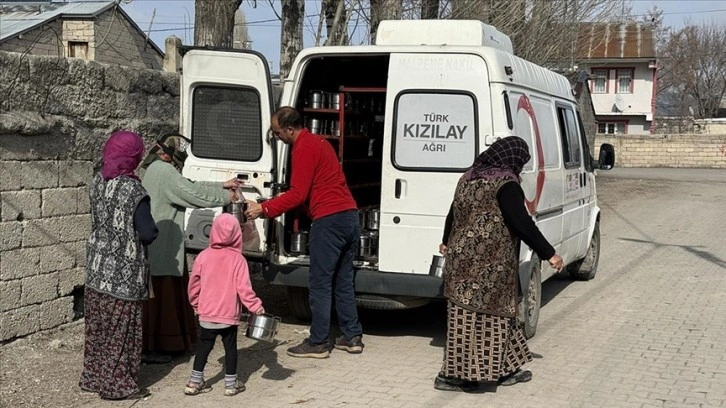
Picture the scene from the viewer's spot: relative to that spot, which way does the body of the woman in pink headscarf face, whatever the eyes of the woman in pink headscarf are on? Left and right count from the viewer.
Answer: facing away from the viewer and to the right of the viewer

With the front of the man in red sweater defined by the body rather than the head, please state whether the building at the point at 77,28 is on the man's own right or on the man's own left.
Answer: on the man's own right

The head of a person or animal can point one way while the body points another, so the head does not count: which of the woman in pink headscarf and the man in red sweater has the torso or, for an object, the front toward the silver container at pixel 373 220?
the woman in pink headscarf

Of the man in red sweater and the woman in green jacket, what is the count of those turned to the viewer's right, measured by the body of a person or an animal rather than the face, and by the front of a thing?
1

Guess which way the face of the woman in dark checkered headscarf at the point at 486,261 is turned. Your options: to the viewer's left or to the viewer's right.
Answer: to the viewer's right

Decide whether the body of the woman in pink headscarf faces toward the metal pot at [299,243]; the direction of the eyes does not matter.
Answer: yes

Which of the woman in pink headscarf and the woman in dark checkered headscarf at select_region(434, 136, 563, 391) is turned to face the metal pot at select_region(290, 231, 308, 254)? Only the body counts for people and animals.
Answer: the woman in pink headscarf

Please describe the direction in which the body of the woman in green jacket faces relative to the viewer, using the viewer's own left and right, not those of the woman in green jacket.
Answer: facing to the right of the viewer

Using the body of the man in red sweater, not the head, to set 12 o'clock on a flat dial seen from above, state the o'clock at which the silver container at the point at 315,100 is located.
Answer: The silver container is roughly at 3 o'clock from the man in red sweater.

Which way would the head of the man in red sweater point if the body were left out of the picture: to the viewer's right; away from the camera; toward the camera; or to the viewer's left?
to the viewer's left

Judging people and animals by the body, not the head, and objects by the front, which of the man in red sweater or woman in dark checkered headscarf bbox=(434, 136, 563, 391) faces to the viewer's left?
the man in red sweater

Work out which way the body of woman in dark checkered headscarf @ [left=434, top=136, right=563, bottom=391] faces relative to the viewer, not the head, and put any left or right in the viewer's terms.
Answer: facing away from the viewer and to the right of the viewer

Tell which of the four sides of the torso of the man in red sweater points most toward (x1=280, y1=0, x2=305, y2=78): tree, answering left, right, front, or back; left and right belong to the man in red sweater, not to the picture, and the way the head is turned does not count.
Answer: right

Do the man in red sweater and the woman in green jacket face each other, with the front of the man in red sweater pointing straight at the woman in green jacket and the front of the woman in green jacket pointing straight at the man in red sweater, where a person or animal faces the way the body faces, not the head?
yes

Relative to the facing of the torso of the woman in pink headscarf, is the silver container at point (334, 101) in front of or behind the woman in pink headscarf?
in front

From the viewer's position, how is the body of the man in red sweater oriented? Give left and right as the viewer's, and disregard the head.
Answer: facing to the left of the viewer

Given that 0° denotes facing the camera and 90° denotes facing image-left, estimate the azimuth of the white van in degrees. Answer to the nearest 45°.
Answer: approximately 225°

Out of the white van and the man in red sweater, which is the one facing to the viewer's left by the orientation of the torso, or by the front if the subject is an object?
the man in red sweater
